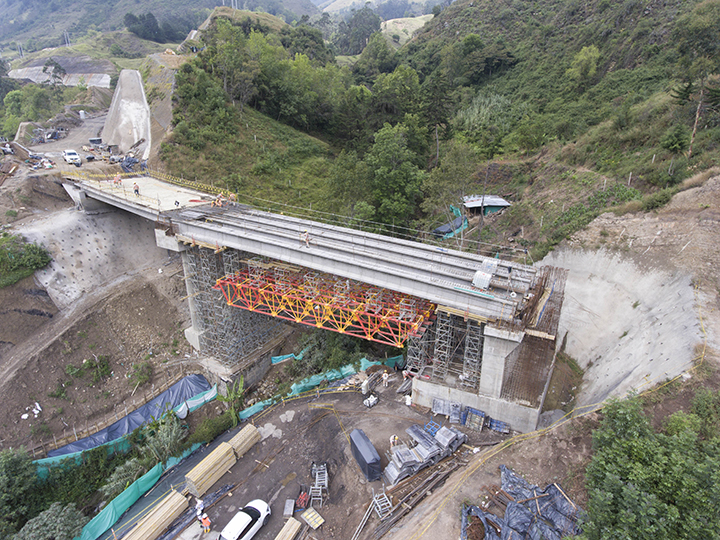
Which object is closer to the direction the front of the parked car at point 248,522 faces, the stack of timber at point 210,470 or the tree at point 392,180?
the tree

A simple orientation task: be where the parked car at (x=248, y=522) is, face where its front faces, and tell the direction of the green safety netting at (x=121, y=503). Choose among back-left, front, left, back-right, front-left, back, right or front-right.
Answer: left

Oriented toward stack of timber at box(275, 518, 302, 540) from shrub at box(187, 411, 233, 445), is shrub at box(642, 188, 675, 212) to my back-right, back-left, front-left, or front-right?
front-left

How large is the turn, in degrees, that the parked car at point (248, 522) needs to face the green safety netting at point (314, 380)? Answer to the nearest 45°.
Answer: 0° — it already faces it

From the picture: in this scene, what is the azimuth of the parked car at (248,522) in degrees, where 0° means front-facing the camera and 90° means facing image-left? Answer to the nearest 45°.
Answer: approximately 225°

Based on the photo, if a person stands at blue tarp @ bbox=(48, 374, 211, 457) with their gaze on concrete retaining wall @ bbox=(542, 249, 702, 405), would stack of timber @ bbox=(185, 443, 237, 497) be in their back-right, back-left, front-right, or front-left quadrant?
front-right

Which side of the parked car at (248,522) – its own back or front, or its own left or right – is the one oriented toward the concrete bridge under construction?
front

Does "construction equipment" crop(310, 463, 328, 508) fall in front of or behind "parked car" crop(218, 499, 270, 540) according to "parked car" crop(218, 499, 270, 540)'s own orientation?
in front

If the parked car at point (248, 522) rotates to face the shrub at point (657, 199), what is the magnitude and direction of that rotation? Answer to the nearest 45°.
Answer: approximately 45° to its right

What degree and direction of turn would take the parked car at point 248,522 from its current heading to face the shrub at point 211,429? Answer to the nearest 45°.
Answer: approximately 45° to its left

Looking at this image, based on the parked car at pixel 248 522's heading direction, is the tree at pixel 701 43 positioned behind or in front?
in front

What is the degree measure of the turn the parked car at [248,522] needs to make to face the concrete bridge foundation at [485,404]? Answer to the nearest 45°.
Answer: approximately 45° to its right

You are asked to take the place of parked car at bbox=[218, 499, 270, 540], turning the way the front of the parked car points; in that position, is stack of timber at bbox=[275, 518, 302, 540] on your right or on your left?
on your right

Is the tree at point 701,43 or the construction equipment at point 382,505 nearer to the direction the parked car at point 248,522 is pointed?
the tree

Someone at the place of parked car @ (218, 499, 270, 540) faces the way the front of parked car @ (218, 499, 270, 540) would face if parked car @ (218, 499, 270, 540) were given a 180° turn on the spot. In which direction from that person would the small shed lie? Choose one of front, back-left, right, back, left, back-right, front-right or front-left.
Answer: back

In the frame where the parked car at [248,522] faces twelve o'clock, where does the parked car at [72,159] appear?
the parked car at [72,159] is roughly at 10 o'clock from the parked car at [248,522].

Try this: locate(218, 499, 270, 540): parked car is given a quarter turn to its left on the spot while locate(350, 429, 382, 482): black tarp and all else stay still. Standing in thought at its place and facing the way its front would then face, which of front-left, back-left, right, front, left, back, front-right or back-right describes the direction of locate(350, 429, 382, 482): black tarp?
back-right
